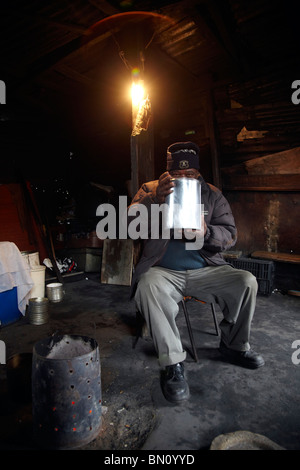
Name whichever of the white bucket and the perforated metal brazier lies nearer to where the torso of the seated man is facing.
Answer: the perforated metal brazier

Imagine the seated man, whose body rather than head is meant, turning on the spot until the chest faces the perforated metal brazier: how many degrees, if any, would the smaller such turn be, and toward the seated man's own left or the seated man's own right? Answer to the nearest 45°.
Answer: approximately 45° to the seated man's own right

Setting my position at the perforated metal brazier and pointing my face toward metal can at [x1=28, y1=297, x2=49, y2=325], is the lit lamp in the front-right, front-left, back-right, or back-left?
front-right

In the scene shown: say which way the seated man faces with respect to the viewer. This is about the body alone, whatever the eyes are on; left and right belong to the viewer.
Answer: facing the viewer

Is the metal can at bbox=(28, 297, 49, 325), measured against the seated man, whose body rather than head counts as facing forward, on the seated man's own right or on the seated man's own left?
on the seated man's own right

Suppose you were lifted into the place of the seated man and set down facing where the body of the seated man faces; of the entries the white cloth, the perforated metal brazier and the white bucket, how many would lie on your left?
0

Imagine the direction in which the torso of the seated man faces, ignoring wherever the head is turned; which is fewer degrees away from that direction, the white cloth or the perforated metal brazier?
the perforated metal brazier

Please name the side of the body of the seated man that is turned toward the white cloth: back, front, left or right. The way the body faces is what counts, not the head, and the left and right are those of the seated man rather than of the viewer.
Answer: right

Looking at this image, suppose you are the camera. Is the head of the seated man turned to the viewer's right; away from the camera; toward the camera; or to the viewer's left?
toward the camera

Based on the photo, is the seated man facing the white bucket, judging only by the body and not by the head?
no

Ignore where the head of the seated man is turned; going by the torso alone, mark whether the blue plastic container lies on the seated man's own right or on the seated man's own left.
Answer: on the seated man's own right
